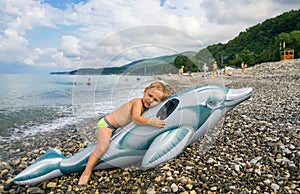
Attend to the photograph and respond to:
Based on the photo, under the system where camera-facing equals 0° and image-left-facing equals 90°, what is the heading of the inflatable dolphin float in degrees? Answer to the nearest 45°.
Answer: approximately 270°
